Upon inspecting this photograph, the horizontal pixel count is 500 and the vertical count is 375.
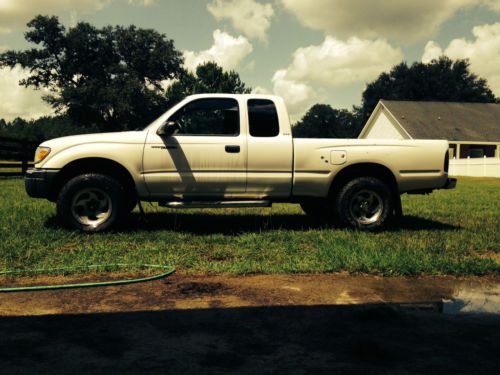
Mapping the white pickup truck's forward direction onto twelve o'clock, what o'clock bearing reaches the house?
The house is roughly at 4 o'clock from the white pickup truck.

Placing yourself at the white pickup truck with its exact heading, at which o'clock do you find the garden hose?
The garden hose is roughly at 10 o'clock from the white pickup truck.

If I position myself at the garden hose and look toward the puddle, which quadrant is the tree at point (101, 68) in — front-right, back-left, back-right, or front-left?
back-left

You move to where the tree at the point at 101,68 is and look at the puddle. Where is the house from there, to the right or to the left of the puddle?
left

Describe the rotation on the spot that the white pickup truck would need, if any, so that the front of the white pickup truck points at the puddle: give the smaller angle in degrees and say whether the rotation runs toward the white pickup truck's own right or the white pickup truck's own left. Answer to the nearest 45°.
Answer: approximately 135° to the white pickup truck's own left

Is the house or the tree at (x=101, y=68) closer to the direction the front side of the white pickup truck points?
the tree

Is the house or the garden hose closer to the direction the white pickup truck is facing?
the garden hose

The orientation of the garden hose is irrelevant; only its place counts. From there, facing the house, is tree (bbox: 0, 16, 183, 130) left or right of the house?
left

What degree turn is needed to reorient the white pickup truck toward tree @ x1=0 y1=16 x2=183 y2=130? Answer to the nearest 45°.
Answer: approximately 90° to its right

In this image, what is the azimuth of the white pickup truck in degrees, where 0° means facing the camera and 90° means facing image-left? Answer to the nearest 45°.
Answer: approximately 90°

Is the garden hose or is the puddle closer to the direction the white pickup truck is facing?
the garden hose
